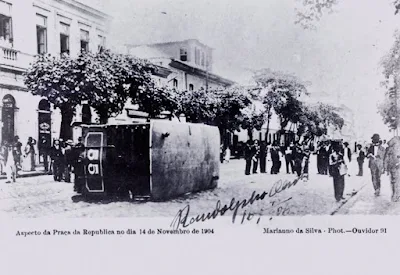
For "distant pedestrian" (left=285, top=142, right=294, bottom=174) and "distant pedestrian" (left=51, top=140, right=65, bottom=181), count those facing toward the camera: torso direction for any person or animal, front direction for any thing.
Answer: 2

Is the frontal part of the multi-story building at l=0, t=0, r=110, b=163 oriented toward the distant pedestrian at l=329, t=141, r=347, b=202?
yes

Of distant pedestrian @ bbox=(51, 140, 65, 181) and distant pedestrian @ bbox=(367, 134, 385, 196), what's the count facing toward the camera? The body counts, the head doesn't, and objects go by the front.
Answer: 2

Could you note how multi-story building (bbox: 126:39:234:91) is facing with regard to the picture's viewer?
facing the viewer and to the right of the viewer

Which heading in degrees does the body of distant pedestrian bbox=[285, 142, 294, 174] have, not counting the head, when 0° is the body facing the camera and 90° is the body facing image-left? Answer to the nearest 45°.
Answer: approximately 0°

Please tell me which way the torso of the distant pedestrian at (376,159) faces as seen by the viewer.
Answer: toward the camera

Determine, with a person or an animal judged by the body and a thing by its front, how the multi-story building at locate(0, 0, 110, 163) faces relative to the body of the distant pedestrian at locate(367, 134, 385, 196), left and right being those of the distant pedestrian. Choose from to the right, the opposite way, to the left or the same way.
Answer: to the left

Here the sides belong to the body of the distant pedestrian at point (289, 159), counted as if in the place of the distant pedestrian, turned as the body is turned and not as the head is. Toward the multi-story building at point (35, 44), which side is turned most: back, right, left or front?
right

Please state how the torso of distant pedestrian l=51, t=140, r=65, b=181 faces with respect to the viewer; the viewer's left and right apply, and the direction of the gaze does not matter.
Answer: facing the viewer

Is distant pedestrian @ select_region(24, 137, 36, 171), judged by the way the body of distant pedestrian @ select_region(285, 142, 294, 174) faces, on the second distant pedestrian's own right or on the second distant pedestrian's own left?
on the second distant pedestrian's own right

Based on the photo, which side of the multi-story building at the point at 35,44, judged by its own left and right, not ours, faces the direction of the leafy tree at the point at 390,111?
front

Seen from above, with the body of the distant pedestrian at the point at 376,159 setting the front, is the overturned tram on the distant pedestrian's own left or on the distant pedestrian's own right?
on the distant pedestrian's own right

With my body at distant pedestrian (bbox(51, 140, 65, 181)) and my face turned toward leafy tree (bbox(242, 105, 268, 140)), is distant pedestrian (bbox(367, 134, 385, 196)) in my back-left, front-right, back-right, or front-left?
front-right

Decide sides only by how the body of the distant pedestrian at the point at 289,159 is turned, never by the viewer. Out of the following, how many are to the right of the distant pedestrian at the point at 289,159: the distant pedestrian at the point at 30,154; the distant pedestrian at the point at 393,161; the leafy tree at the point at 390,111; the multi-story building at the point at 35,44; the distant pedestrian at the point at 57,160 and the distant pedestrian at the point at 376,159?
3
